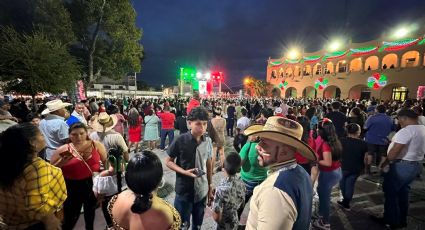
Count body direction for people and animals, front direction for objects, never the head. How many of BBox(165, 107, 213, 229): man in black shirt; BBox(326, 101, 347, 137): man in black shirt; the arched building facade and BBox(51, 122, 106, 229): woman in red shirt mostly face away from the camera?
1

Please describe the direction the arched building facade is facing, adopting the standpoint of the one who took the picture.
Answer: facing the viewer and to the left of the viewer

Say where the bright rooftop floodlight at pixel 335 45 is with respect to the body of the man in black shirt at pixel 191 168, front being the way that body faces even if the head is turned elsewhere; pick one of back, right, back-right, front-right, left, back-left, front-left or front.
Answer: left

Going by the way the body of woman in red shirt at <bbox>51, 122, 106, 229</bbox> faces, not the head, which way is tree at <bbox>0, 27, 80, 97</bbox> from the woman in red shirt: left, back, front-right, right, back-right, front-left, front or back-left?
back

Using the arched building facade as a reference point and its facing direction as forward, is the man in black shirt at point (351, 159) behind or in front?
in front

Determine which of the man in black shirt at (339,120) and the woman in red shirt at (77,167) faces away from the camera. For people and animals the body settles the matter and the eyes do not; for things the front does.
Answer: the man in black shirt

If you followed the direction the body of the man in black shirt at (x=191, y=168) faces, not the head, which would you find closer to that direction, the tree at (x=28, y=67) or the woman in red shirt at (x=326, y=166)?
the woman in red shirt

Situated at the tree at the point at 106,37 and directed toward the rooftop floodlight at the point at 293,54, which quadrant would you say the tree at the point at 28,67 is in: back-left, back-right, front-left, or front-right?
back-right

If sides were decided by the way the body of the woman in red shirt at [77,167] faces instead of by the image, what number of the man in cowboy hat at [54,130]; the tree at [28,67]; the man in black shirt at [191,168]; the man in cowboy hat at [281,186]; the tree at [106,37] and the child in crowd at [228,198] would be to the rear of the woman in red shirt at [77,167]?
3

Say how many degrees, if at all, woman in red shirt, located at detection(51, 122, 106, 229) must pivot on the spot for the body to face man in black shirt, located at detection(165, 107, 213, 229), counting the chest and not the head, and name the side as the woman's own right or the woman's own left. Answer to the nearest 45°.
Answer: approximately 45° to the woman's own left

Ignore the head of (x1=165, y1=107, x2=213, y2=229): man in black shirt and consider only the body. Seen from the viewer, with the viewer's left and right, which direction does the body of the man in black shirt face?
facing the viewer and to the right of the viewer
